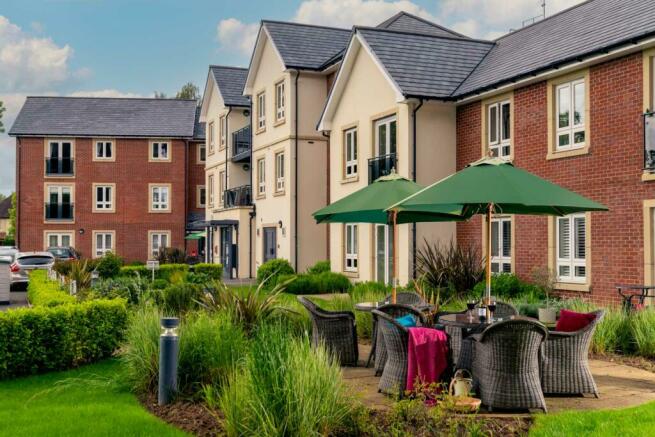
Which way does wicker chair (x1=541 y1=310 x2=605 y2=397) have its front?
to the viewer's left

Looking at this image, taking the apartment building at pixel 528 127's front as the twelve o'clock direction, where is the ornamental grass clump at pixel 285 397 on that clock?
The ornamental grass clump is roughly at 11 o'clock from the apartment building.

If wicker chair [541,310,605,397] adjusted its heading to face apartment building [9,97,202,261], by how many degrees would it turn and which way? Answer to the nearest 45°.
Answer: approximately 45° to its right

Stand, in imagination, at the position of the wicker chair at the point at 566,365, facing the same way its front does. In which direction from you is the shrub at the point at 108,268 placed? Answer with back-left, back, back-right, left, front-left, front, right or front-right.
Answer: front-right

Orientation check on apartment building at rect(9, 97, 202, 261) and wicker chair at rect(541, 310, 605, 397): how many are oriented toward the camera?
1

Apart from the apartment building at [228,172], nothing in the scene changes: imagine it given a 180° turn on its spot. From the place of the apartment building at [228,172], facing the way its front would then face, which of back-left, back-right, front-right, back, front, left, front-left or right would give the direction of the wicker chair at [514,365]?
back-right

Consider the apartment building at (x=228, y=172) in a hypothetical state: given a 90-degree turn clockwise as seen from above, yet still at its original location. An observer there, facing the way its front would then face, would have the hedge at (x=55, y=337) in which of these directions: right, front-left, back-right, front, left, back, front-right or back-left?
back-left

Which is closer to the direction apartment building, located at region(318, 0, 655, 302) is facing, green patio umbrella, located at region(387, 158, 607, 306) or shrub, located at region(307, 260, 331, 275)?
the green patio umbrella

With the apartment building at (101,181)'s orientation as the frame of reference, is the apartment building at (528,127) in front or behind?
in front

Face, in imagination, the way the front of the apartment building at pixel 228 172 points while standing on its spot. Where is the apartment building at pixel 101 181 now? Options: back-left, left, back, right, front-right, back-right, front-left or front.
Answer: right

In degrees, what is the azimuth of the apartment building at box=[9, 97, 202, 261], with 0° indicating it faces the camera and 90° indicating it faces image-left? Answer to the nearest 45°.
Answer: approximately 0°

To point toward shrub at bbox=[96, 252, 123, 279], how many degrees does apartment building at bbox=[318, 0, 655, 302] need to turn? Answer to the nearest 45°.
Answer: approximately 90° to its right

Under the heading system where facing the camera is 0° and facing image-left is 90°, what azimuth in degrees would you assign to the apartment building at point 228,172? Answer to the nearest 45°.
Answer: approximately 45°
